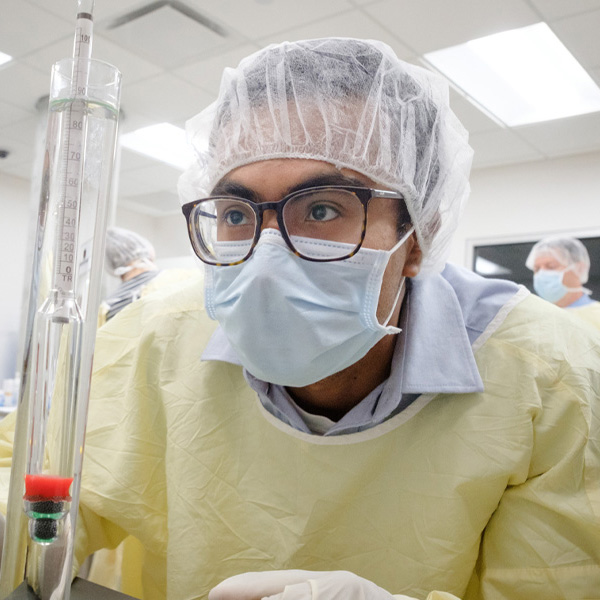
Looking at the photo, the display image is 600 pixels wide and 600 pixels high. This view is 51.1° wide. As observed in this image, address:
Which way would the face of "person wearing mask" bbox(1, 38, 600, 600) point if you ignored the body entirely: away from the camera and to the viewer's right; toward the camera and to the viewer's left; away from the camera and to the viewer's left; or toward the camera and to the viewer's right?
toward the camera and to the viewer's left

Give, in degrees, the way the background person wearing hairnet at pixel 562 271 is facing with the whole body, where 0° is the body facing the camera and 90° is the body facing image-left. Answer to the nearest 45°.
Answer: approximately 45°

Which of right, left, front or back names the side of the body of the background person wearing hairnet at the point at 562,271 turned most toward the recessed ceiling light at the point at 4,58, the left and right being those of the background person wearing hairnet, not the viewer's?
front

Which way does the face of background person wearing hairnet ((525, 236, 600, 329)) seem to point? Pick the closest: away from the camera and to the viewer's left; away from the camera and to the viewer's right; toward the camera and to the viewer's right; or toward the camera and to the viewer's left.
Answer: toward the camera and to the viewer's left

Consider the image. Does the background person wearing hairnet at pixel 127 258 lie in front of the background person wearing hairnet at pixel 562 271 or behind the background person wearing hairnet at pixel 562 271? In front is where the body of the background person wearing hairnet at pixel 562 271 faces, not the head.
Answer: in front

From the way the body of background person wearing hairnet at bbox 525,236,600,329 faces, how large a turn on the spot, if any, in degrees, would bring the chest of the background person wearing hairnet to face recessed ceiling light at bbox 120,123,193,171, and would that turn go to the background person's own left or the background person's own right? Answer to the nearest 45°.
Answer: approximately 45° to the background person's own right

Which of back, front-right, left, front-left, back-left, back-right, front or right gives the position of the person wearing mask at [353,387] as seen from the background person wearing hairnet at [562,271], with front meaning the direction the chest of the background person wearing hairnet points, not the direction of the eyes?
front-left
